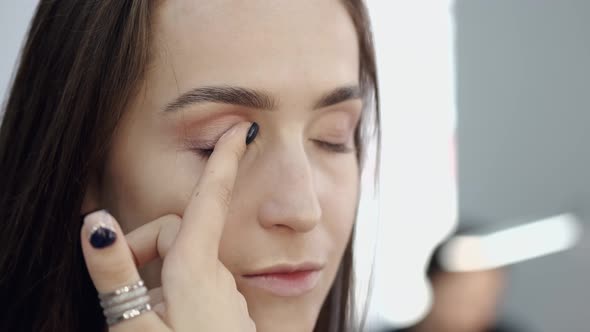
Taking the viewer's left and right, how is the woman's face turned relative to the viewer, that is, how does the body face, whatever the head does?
facing the viewer and to the right of the viewer

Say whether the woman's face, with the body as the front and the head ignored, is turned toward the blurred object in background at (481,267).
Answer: no

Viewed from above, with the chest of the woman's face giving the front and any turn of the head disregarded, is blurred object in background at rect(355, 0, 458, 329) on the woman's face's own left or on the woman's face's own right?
on the woman's face's own left
